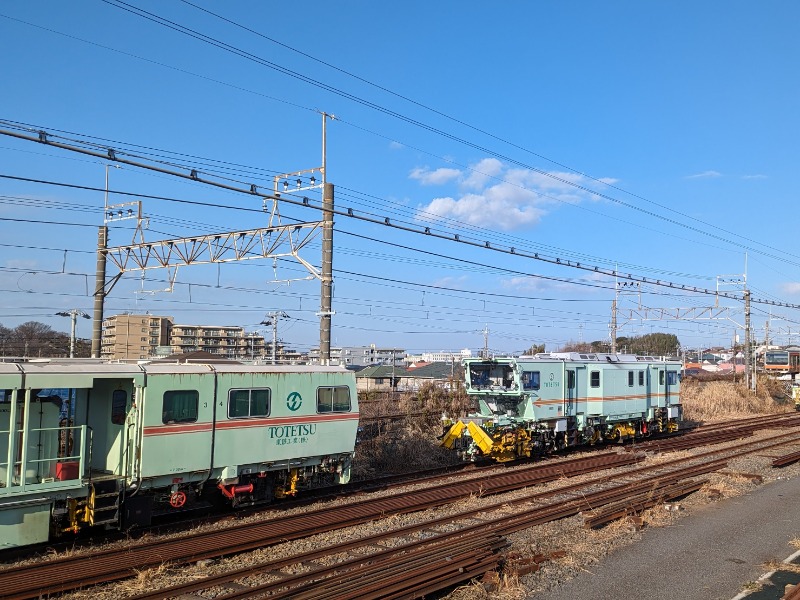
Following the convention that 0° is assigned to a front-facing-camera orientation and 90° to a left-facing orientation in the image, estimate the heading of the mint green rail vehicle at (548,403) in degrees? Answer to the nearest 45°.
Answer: approximately 45°

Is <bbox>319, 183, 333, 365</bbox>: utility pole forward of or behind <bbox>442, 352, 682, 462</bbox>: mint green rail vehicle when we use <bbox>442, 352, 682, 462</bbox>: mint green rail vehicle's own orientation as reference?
forward

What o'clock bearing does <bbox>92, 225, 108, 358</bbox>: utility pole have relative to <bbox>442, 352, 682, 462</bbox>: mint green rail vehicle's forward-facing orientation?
The utility pole is roughly at 1 o'clock from the mint green rail vehicle.

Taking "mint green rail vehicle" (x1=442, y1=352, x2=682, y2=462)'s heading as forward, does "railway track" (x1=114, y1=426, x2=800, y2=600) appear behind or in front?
in front
